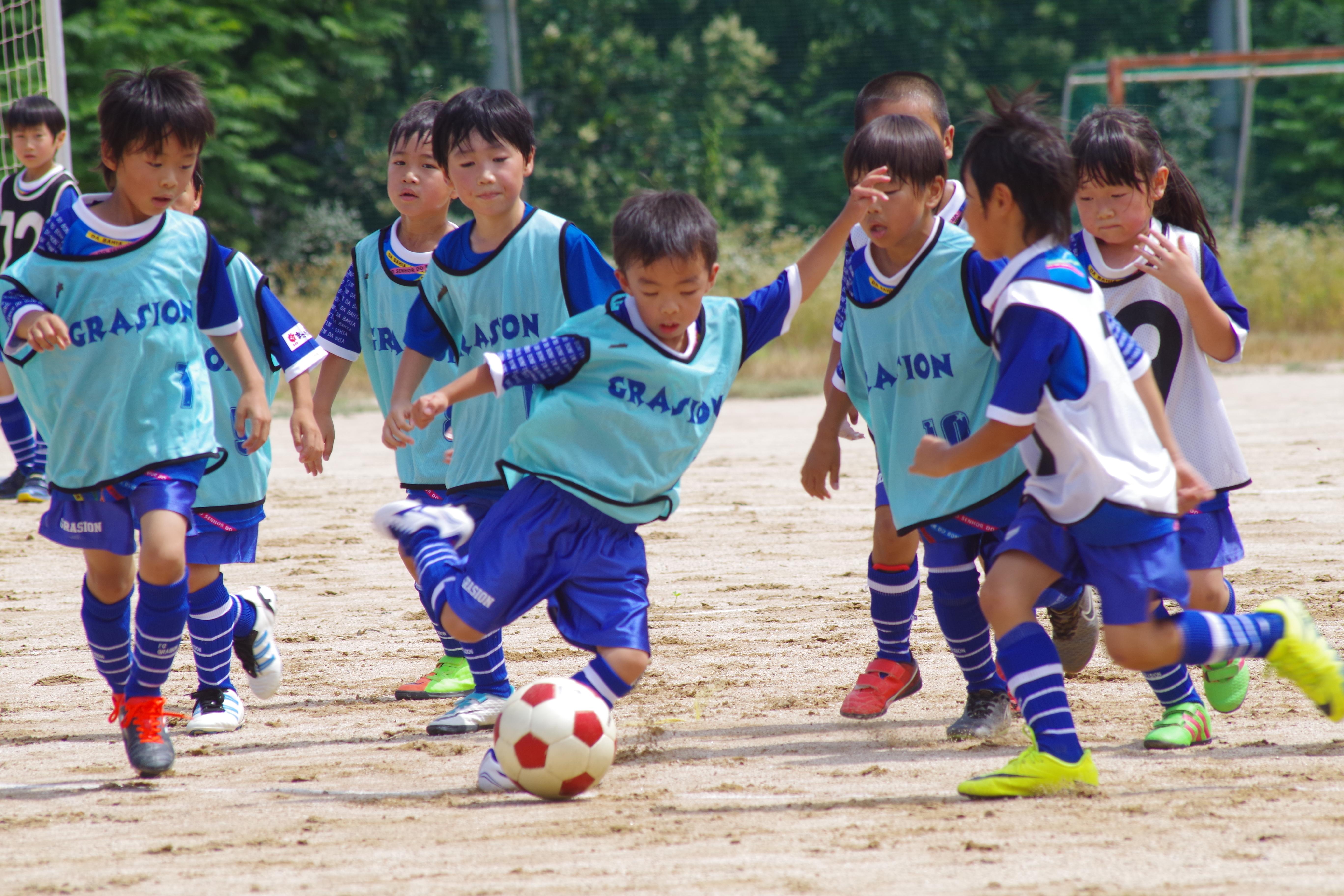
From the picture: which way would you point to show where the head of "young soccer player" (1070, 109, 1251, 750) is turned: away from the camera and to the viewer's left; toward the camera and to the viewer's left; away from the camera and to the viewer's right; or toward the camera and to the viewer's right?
toward the camera and to the viewer's left

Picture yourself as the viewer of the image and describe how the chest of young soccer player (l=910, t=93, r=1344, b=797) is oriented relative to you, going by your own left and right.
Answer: facing to the left of the viewer

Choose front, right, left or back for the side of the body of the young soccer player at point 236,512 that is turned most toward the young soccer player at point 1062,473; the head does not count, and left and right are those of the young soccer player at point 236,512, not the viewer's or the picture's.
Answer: left

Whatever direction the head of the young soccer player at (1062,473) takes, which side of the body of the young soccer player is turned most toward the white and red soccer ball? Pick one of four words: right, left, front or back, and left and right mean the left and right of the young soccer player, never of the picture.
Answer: front

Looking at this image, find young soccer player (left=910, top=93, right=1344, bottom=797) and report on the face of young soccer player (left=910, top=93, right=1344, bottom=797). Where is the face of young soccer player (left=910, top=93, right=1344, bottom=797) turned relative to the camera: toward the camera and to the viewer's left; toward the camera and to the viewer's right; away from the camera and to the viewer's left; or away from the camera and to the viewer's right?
away from the camera and to the viewer's left

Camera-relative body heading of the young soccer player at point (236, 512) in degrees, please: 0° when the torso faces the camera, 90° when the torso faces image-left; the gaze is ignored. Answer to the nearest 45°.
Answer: approximately 45°

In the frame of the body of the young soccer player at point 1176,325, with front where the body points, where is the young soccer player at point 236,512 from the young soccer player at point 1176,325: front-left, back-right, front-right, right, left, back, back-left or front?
front-right

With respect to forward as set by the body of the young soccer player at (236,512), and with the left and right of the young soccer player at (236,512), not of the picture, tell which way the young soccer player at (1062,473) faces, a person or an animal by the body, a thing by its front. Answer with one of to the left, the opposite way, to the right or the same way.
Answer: to the right

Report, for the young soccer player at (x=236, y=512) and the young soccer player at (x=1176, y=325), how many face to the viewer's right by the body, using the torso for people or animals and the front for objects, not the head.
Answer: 0

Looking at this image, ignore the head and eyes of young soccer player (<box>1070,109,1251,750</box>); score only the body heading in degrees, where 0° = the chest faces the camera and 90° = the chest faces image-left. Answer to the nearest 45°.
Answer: approximately 45°

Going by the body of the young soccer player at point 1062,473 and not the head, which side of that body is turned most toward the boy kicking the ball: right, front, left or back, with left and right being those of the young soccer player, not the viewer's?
front
